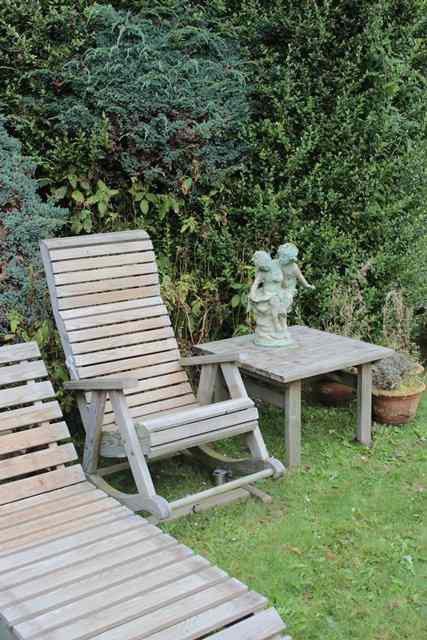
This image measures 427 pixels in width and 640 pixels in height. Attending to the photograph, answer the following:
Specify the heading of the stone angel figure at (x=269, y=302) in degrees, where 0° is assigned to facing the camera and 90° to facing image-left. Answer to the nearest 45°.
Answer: approximately 45°

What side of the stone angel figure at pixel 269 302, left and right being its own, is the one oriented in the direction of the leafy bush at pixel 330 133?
back

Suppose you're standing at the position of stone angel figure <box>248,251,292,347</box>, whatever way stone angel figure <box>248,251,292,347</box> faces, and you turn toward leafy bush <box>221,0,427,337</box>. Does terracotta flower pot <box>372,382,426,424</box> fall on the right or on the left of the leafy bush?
right

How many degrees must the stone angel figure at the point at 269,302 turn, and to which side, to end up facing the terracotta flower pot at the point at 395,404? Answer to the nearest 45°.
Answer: approximately 135° to its left
